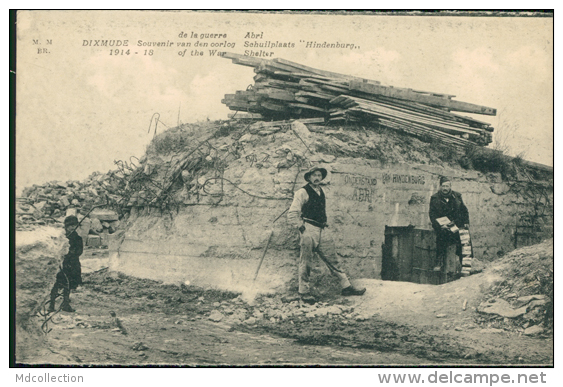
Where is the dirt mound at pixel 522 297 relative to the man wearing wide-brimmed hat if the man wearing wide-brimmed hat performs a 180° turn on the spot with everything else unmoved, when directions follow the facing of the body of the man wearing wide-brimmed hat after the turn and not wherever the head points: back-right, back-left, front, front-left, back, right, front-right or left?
back-right

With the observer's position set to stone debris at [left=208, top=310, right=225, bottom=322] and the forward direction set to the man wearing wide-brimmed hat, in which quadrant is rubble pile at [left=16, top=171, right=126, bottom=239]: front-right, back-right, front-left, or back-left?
back-left

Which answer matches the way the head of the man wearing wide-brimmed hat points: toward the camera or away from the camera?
toward the camera

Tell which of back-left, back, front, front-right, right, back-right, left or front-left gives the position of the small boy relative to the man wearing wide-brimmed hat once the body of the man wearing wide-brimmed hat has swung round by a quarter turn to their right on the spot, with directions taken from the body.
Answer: front-right

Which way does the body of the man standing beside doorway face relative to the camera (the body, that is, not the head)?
toward the camera

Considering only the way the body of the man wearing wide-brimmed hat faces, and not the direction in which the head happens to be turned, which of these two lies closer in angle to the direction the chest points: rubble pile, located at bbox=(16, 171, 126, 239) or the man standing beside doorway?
the man standing beside doorway

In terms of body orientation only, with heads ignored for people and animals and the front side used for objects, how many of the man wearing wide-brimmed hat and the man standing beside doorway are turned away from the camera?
0

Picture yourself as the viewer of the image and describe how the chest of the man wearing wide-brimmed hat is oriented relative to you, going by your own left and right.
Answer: facing the viewer and to the right of the viewer

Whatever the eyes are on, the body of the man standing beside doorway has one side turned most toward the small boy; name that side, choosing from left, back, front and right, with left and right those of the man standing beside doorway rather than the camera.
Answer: right

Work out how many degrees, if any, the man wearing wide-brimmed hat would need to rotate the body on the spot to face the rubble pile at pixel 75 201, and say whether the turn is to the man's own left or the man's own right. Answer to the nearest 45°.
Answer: approximately 135° to the man's own right

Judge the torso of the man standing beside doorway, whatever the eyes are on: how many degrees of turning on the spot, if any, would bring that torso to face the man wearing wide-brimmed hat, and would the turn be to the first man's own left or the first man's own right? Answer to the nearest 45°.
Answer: approximately 45° to the first man's own right
